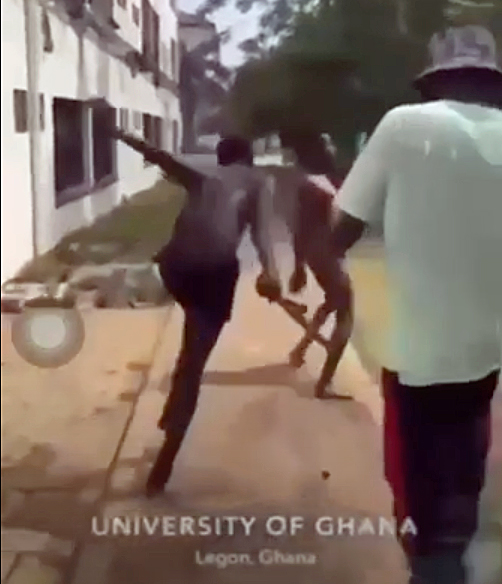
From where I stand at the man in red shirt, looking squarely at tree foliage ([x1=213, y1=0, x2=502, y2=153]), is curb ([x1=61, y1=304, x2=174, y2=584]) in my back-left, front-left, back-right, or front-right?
back-left

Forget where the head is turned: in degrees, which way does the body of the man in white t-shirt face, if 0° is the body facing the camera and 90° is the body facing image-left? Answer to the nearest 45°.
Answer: approximately 180°

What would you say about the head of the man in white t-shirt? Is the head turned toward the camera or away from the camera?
away from the camera
